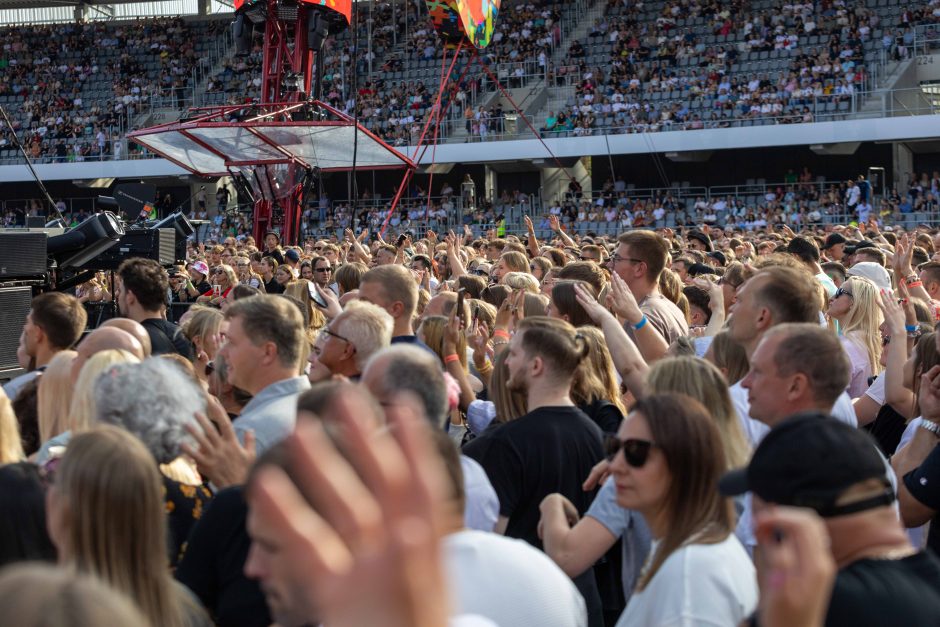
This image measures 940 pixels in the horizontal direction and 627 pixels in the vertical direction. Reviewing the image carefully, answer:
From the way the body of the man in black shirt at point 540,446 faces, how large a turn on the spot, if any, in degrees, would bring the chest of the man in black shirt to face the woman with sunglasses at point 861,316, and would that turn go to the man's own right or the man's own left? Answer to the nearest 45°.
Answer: approximately 90° to the man's own right

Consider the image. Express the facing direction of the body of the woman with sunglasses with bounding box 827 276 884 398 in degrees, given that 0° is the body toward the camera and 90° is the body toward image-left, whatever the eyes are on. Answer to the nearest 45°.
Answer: approximately 90°

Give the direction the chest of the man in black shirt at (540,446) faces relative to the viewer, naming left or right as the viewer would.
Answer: facing away from the viewer and to the left of the viewer
